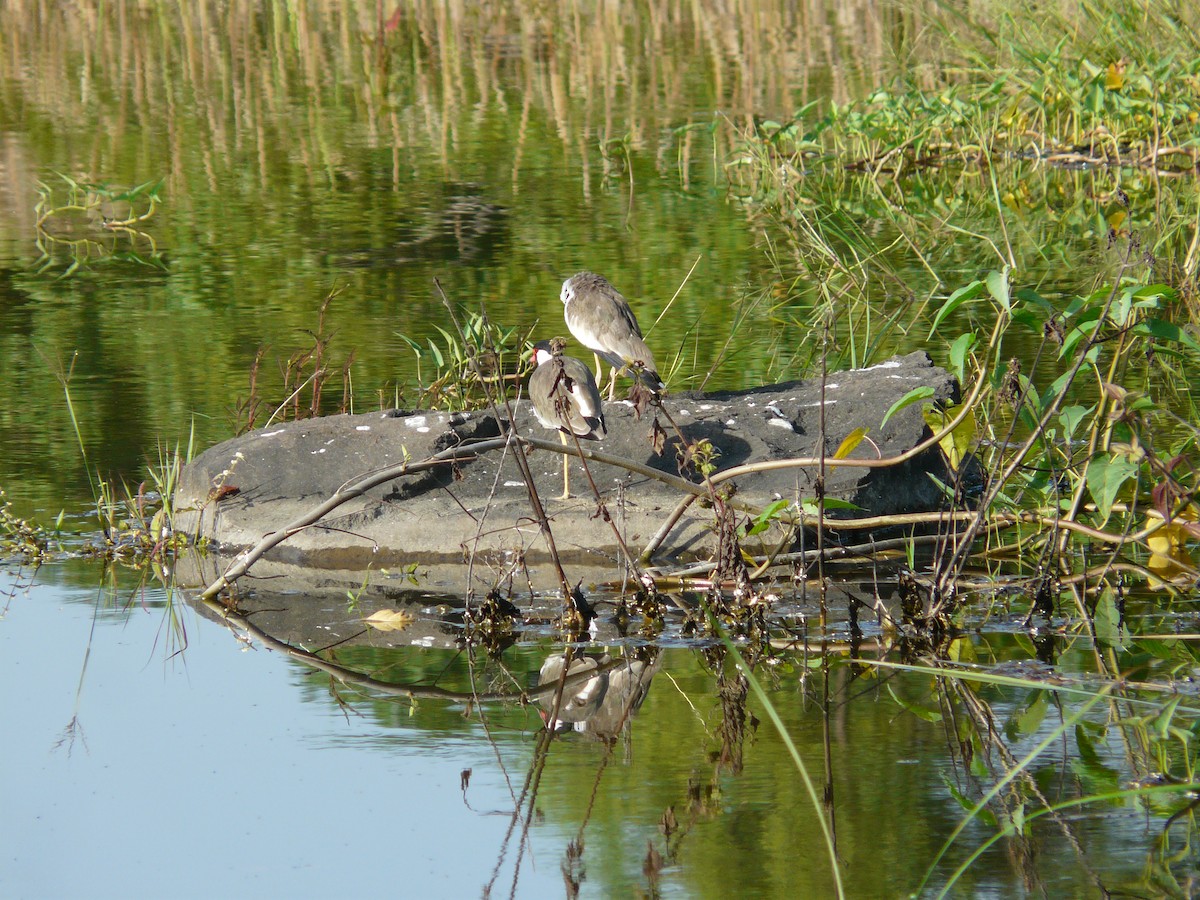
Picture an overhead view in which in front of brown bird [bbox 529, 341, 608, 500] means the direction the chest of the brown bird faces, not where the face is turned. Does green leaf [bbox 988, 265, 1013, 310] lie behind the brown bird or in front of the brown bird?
behind

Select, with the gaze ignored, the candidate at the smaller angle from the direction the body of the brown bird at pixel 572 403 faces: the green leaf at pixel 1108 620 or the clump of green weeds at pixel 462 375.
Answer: the clump of green weeds

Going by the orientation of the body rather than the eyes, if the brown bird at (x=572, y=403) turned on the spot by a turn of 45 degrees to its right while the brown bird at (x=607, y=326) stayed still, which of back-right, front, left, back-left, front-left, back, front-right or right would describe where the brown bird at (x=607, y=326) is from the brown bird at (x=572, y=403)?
front

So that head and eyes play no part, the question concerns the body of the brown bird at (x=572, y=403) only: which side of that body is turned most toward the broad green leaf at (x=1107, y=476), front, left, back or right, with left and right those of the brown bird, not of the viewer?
back

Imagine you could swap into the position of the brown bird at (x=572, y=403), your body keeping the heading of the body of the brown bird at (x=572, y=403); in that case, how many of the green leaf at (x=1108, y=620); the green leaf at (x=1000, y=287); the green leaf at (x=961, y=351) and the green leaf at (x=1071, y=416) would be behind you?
4

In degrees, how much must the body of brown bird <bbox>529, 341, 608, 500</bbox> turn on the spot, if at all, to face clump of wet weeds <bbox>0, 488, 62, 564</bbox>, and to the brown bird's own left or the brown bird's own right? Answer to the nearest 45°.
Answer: approximately 45° to the brown bird's own left

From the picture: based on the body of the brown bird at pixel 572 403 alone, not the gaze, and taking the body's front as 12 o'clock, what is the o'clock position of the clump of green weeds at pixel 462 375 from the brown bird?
The clump of green weeds is roughly at 1 o'clock from the brown bird.

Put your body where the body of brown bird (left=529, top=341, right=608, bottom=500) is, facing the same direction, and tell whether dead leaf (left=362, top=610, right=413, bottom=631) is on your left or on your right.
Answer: on your left

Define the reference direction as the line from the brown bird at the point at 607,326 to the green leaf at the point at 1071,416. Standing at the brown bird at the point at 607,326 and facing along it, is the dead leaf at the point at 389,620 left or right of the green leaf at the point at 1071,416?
right

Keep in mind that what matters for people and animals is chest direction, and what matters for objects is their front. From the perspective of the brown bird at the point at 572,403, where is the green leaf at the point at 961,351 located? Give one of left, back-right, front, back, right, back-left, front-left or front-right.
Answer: back

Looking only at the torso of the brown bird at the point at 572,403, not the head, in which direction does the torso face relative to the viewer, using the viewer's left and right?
facing away from the viewer and to the left of the viewer

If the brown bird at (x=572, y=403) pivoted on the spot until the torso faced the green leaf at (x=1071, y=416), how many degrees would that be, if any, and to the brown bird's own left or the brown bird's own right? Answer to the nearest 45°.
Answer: approximately 180°
